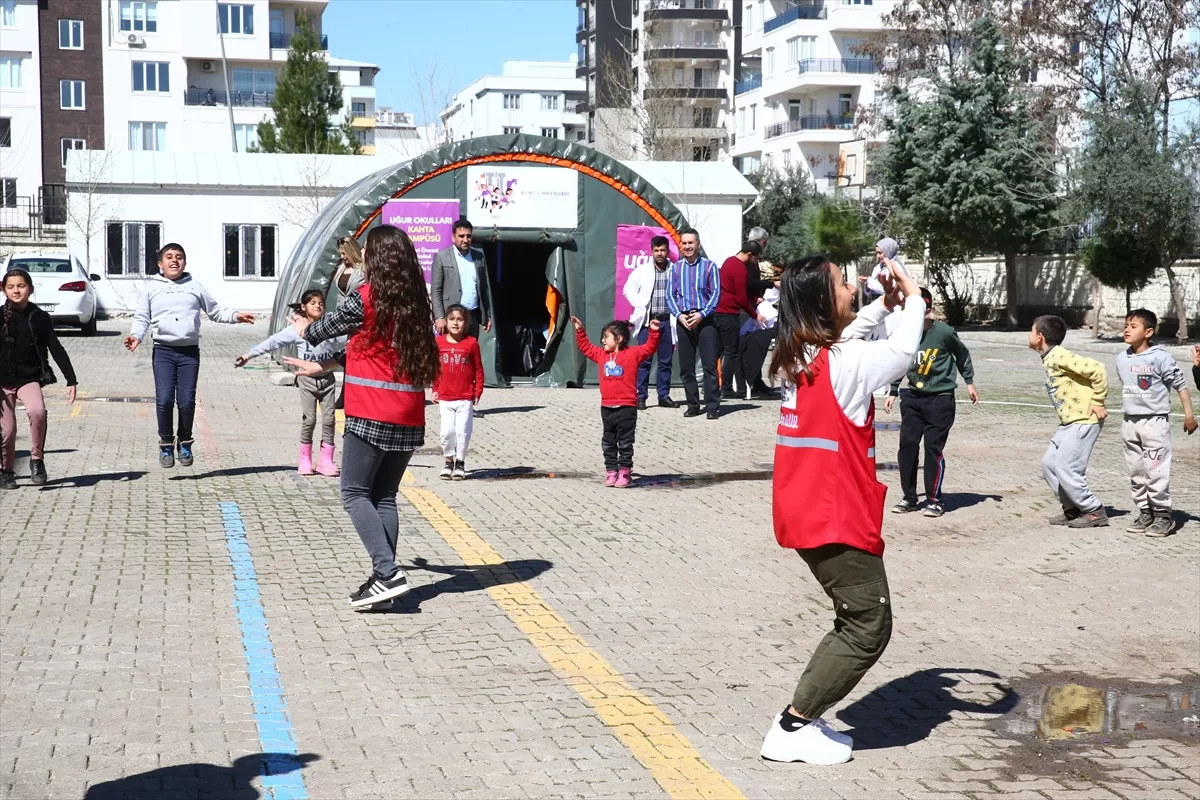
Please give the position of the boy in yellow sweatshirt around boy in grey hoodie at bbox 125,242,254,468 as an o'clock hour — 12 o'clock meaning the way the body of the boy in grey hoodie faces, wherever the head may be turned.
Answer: The boy in yellow sweatshirt is roughly at 10 o'clock from the boy in grey hoodie.

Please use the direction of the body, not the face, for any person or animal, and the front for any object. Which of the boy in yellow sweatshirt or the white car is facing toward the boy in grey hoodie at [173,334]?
the boy in yellow sweatshirt

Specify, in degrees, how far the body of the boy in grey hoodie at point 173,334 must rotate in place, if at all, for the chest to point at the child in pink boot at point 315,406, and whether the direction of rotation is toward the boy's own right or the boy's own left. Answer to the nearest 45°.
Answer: approximately 90° to the boy's own left

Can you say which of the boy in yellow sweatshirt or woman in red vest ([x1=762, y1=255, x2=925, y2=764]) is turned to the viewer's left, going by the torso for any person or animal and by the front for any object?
the boy in yellow sweatshirt

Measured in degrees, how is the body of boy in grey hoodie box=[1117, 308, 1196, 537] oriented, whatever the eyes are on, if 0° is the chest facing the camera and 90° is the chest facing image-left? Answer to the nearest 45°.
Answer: approximately 45°

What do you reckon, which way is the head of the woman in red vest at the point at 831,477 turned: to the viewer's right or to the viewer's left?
to the viewer's right

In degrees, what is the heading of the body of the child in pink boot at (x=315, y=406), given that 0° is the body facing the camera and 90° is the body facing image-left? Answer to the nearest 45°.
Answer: approximately 0°

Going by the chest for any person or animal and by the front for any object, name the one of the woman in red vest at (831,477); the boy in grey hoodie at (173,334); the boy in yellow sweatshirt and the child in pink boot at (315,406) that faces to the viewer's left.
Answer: the boy in yellow sweatshirt

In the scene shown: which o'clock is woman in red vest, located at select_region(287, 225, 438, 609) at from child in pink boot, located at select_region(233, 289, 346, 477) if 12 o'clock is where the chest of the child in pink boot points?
The woman in red vest is roughly at 12 o'clock from the child in pink boot.

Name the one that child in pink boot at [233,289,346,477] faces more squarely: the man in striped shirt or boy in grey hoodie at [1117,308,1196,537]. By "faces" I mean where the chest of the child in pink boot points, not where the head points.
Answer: the boy in grey hoodie

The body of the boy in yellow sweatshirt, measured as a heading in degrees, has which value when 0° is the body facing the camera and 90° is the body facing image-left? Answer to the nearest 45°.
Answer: approximately 90°

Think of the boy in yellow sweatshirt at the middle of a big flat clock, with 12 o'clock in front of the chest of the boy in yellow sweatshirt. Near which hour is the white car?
The white car is roughly at 1 o'clock from the boy in yellow sweatshirt.
